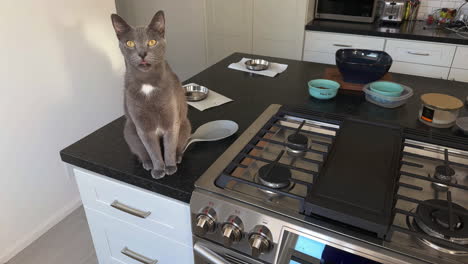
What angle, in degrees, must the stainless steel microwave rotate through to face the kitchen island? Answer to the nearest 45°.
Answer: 0° — it already faces it

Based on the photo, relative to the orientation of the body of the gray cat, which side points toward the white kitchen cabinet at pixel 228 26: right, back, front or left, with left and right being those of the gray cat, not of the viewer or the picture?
back

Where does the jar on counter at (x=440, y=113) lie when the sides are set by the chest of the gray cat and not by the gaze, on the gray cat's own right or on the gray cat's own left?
on the gray cat's own left

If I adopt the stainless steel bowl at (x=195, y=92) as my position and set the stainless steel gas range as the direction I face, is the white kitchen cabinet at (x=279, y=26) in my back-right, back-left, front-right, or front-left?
back-left

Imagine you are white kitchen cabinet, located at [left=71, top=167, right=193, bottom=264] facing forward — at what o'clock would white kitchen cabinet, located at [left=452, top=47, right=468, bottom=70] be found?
white kitchen cabinet, located at [left=452, top=47, right=468, bottom=70] is roughly at 7 o'clock from white kitchen cabinet, located at [left=71, top=167, right=193, bottom=264].

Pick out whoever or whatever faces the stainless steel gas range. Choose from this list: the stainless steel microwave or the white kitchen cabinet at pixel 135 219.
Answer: the stainless steel microwave

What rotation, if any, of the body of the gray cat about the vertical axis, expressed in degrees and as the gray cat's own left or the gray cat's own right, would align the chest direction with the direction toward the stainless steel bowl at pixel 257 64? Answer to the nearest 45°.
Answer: approximately 135° to the gray cat's own left

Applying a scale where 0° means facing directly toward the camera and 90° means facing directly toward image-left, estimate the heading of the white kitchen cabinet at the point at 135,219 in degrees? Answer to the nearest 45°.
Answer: approximately 45°

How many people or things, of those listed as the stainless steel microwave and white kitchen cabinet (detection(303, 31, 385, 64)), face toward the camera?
2

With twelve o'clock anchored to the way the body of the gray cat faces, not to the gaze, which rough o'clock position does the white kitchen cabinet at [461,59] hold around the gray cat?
The white kitchen cabinet is roughly at 8 o'clock from the gray cat.

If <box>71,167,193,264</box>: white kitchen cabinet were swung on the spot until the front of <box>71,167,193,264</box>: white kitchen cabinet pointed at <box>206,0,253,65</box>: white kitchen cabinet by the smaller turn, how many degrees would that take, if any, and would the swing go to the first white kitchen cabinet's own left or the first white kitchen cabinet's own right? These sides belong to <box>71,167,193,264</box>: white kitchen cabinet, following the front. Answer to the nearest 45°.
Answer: approximately 180°

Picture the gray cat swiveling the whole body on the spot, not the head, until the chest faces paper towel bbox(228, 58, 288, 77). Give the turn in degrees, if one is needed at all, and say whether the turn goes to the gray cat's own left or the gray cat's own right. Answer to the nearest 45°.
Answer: approximately 135° to the gray cat's own left

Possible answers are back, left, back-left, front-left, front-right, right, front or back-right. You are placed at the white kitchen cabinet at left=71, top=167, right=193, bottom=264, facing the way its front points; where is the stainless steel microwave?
back
